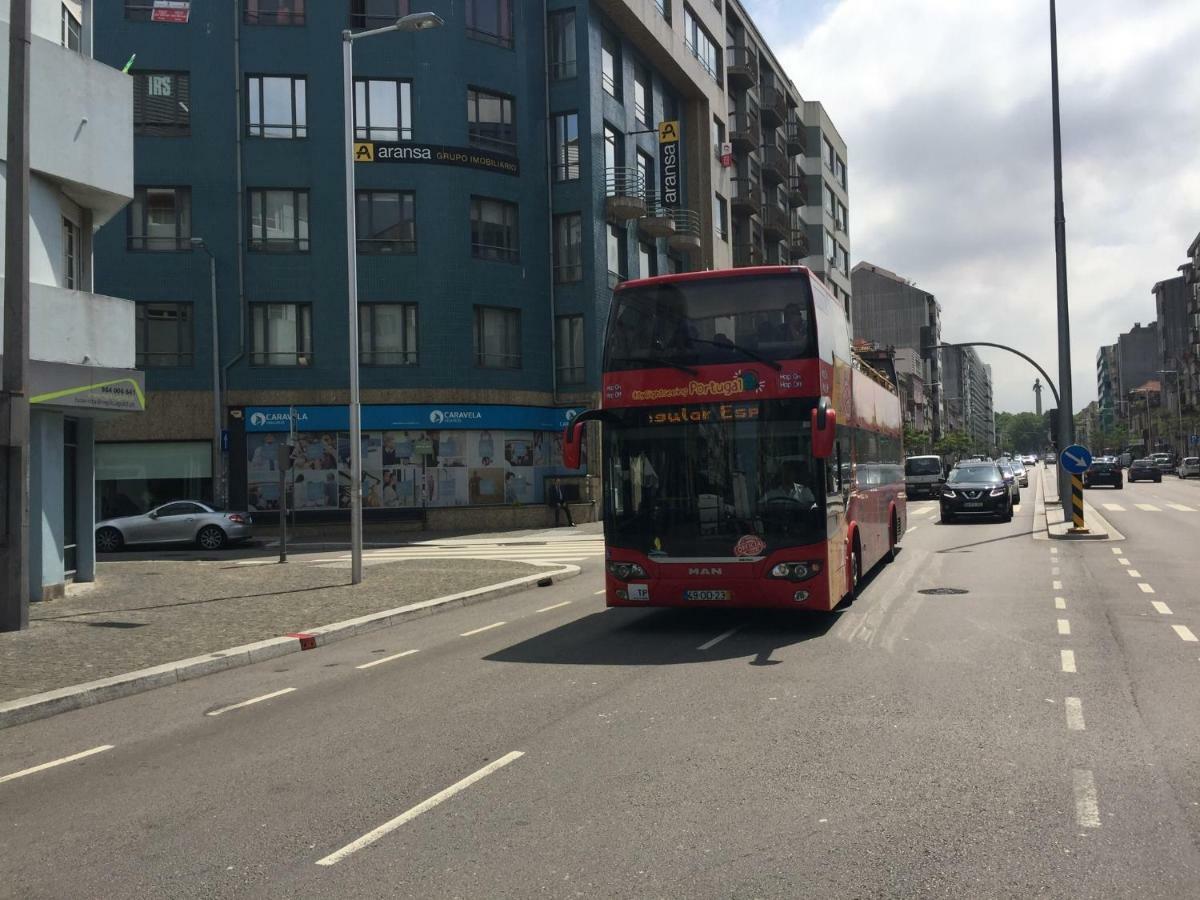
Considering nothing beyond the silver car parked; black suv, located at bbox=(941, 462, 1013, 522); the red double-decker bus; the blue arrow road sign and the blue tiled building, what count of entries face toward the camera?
4

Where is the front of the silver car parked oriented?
to the viewer's left

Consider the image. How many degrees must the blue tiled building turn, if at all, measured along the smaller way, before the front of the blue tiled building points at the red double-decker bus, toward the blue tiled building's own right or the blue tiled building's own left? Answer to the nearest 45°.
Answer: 0° — it already faces it

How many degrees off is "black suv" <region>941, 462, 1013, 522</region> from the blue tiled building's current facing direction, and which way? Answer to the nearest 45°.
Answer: approximately 90° to its left

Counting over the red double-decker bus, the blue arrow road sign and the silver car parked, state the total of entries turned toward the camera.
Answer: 2

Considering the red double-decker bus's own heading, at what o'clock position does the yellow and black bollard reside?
The yellow and black bollard is roughly at 7 o'clock from the red double-decker bus.

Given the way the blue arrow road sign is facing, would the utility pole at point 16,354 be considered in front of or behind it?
in front

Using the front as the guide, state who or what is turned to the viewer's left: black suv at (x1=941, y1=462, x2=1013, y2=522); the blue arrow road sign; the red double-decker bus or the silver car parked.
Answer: the silver car parked
